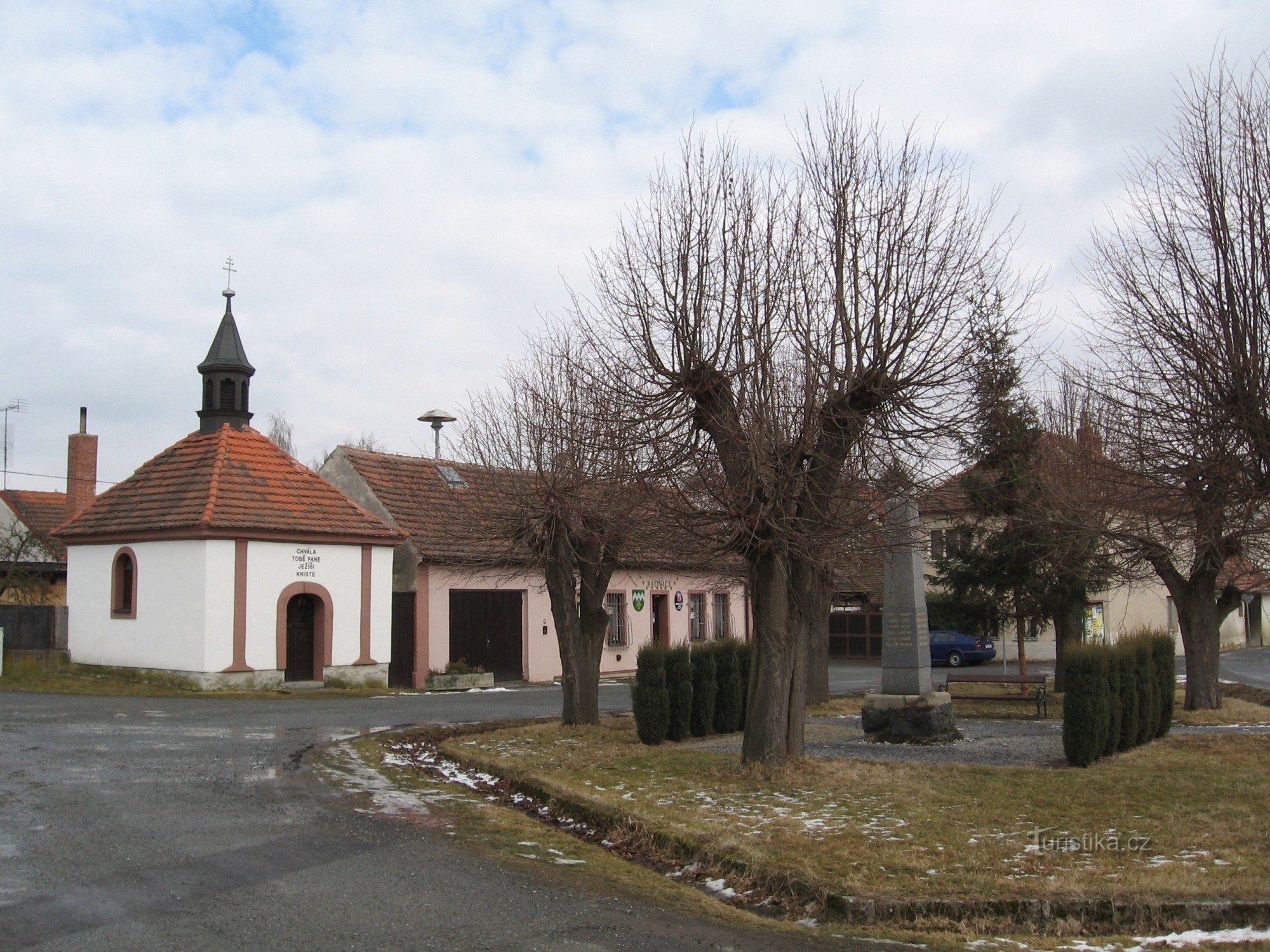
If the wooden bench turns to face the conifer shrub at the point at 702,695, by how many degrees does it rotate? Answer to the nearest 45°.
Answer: approximately 45° to its right

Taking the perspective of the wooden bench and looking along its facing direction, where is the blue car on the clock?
The blue car is roughly at 6 o'clock from the wooden bench.

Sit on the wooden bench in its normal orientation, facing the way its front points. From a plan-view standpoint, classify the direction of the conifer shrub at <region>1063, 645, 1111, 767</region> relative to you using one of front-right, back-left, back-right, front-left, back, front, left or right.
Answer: front

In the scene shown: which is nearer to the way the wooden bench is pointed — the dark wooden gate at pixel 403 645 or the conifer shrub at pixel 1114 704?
the conifer shrub

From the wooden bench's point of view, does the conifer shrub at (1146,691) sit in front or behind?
in front

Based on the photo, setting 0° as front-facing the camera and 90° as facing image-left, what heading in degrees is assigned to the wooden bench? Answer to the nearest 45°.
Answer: approximately 0°

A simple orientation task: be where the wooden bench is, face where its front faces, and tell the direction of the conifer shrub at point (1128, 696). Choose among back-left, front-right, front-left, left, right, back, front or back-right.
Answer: front

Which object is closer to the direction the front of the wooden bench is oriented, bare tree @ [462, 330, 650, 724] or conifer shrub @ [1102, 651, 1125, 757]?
the conifer shrub

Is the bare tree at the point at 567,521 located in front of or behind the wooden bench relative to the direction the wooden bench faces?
in front

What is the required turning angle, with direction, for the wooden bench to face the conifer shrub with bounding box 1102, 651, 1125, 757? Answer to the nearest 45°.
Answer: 0° — it already faces it

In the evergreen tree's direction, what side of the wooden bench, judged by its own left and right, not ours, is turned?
back

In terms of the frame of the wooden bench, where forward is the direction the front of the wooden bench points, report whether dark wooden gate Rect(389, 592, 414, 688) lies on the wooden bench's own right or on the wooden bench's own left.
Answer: on the wooden bench's own right
